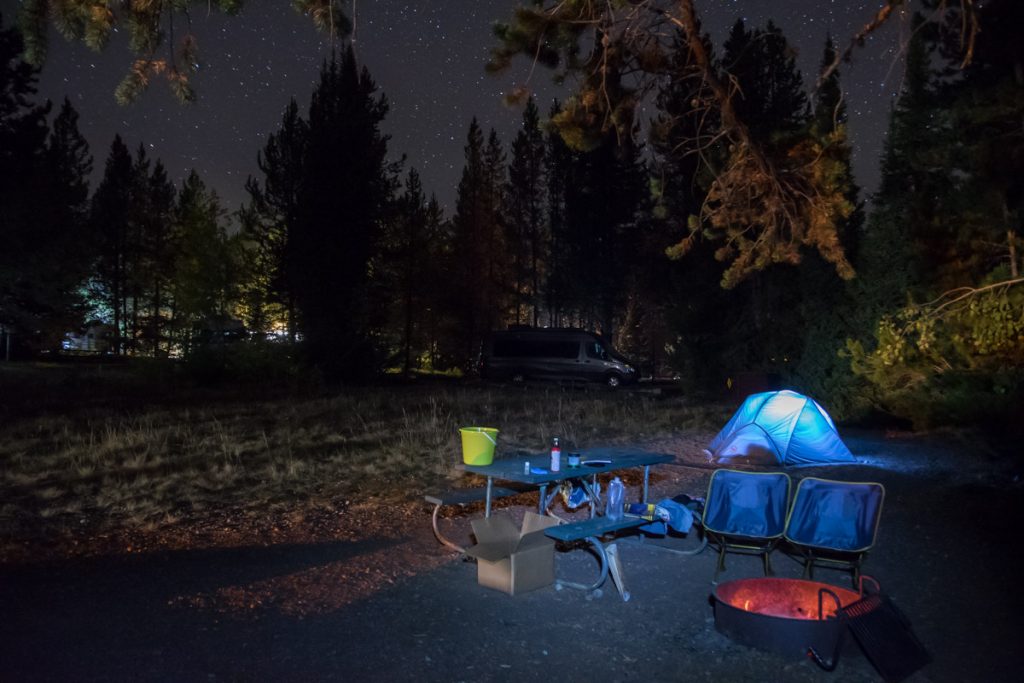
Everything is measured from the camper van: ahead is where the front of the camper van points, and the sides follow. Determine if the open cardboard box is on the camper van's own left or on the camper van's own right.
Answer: on the camper van's own right

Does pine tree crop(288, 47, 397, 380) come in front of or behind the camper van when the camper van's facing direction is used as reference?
behind

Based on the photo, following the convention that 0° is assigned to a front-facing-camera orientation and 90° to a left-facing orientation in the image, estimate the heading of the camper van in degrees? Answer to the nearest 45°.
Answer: approximately 270°

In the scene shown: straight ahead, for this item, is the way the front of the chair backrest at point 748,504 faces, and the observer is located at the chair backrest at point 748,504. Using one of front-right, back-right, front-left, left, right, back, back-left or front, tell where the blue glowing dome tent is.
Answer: back

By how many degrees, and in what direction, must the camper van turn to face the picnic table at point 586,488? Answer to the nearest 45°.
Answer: approximately 90° to its right

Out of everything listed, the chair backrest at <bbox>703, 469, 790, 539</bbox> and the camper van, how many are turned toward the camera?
1

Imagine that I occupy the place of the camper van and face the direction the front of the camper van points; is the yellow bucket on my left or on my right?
on my right

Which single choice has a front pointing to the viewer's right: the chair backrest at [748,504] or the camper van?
the camper van

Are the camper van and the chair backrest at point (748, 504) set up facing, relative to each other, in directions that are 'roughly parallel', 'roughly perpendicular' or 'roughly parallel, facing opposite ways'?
roughly perpendicular

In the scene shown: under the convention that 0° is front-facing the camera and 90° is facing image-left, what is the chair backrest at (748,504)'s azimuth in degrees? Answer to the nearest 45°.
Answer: approximately 0°

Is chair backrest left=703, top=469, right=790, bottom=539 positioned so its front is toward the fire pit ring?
yes

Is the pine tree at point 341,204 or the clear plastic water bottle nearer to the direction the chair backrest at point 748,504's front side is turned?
the clear plastic water bottle

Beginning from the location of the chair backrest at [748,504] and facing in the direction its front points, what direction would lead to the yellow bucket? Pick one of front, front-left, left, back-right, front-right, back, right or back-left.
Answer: right

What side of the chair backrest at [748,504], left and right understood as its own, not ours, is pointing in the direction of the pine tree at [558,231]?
back
